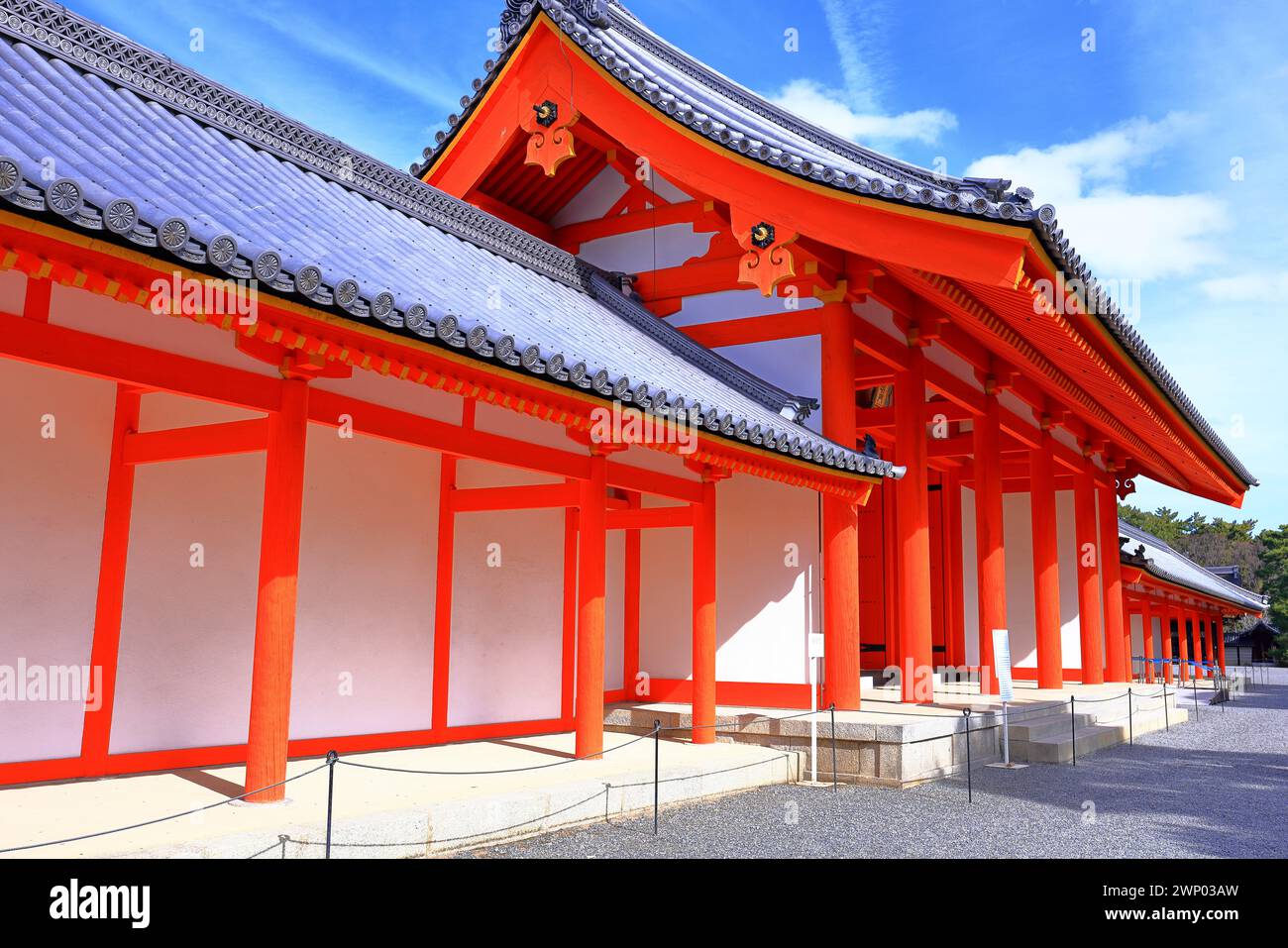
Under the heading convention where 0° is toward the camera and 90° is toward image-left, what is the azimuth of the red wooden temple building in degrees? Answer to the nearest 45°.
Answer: approximately 315°
